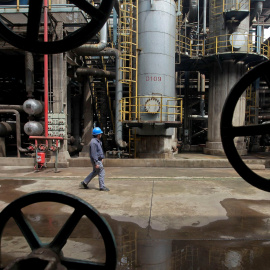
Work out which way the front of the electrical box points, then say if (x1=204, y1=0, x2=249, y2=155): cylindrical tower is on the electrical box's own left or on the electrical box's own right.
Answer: on the electrical box's own left

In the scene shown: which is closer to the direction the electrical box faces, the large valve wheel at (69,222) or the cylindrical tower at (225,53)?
the large valve wheel

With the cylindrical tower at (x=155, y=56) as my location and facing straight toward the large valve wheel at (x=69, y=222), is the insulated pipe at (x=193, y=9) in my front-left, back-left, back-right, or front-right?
back-left

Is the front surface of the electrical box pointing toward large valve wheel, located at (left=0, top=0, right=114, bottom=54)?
yes

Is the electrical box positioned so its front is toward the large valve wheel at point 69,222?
yes

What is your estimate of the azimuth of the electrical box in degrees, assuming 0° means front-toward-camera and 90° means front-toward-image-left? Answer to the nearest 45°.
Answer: approximately 0°

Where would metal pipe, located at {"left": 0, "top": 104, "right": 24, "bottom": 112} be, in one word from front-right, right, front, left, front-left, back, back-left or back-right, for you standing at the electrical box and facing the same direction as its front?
back-right

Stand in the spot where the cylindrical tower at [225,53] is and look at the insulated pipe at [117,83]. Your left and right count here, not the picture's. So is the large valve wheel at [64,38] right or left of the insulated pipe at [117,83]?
left

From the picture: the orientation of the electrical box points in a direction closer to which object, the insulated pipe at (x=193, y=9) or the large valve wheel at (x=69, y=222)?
the large valve wheel
